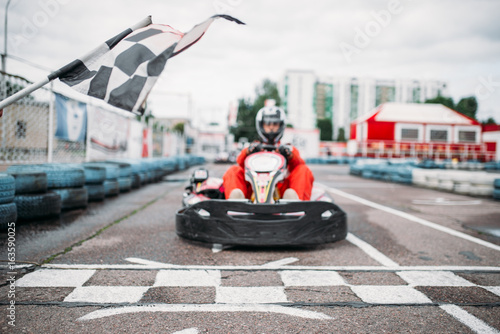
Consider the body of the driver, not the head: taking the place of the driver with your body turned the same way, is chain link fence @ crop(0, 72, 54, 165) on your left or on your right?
on your right

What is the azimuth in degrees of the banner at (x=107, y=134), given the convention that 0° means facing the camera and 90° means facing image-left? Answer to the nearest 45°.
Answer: approximately 315°

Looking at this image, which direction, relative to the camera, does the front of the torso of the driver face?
toward the camera

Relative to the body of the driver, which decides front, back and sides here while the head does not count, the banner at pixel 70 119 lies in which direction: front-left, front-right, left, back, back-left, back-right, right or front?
back-right

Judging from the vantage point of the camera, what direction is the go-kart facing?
facing the viewer
